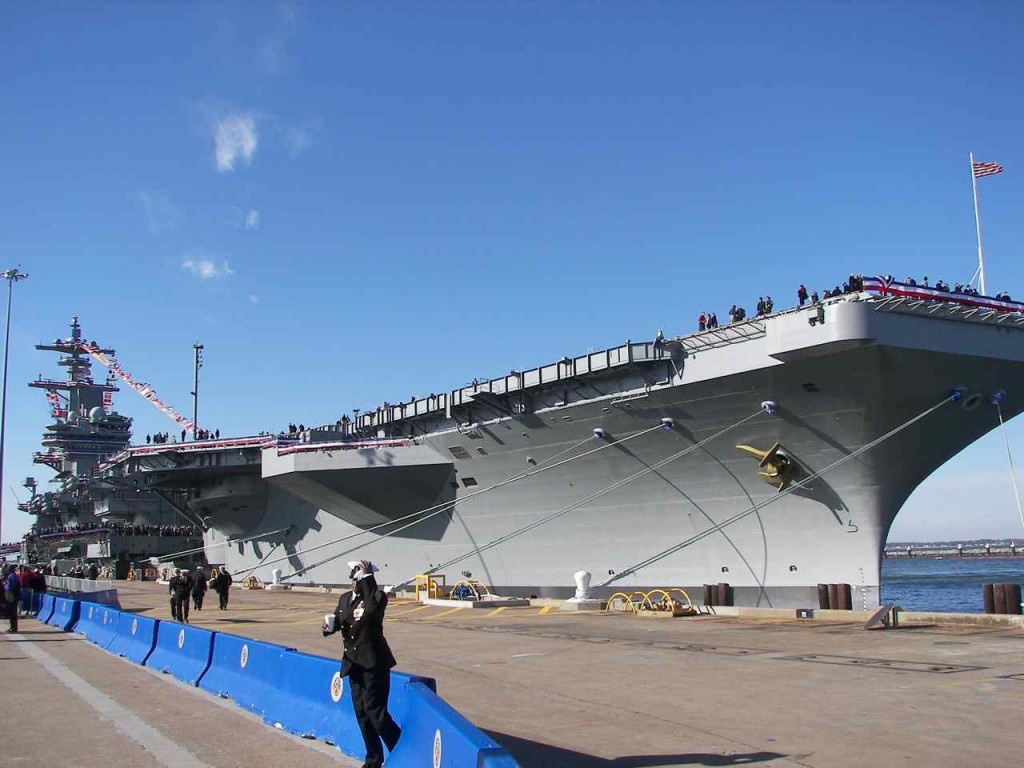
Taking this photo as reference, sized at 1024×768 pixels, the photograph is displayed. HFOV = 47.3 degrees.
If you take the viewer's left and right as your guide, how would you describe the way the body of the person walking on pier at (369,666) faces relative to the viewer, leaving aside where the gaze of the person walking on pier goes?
facing the viewer and to the left of the viewer

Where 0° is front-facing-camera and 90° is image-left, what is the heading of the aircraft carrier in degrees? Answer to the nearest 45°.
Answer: approximately 315°

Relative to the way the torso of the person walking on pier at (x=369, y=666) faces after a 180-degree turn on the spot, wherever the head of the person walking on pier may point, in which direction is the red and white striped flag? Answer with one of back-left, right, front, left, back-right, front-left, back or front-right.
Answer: front

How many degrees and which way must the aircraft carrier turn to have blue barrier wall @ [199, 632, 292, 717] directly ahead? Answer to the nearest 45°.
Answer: approximately 90° to its right

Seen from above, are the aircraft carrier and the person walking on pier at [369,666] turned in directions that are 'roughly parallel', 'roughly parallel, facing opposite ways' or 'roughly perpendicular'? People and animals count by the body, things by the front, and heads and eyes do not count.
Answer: roughly perpendicular

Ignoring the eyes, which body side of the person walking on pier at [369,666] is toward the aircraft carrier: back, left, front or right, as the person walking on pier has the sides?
back

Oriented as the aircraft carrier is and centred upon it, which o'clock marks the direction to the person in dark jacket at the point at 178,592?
The person in dark jacket is roughly at 4 o'clock from the aircraft carrier.

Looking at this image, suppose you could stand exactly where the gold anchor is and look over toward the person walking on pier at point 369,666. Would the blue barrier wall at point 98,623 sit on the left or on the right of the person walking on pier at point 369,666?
right

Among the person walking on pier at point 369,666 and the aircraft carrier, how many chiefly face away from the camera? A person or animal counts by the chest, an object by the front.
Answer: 0
